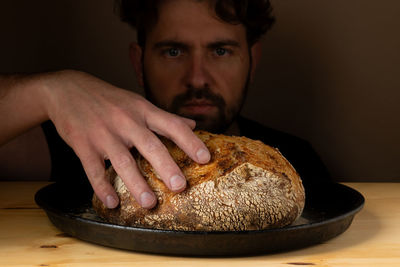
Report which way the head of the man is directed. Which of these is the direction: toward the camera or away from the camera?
toward the camera

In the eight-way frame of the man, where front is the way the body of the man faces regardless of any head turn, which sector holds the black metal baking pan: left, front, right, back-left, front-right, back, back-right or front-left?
front

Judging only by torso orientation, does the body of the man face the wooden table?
yes

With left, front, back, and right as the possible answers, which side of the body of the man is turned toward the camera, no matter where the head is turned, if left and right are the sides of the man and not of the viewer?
front
